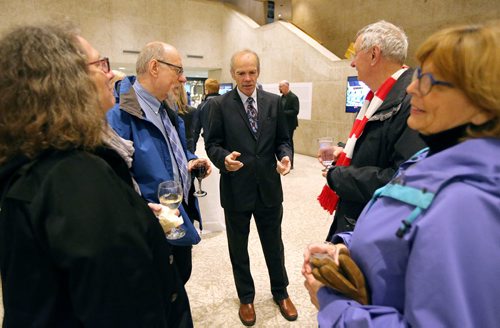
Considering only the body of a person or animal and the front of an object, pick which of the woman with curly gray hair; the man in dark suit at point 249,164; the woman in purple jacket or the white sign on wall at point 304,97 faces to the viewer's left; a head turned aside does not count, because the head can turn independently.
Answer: the woman in purple jacket

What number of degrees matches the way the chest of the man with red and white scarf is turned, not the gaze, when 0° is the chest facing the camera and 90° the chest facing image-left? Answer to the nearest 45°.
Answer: approximately 90°

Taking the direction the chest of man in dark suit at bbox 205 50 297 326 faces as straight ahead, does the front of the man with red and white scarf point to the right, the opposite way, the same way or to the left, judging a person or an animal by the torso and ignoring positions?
to the right

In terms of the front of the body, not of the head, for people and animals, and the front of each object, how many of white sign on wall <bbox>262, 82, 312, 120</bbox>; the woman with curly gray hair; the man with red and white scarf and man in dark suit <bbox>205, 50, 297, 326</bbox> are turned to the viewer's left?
1

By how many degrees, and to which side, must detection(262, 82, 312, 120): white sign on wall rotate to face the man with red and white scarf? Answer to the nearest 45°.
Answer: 0° — it already faces them

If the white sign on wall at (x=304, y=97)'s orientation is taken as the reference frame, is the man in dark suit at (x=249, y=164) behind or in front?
in front

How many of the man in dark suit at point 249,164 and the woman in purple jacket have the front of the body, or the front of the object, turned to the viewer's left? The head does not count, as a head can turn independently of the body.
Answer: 1

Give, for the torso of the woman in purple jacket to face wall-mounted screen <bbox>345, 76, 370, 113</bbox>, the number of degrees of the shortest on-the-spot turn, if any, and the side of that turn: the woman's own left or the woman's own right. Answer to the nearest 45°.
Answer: approximately 90° to the woman's own right

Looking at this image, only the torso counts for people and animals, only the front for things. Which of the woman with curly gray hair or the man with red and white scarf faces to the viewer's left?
the man with red and white scarf

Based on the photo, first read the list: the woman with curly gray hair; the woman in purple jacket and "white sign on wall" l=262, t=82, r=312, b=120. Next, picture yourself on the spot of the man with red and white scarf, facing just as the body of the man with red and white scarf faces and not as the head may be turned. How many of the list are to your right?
1

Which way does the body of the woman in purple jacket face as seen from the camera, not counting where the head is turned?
to the viewer's left

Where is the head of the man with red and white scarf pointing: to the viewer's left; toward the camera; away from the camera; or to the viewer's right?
to the viewer's left

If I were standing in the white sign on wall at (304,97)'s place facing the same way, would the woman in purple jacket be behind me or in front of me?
in front

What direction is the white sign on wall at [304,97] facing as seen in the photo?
toward the camera

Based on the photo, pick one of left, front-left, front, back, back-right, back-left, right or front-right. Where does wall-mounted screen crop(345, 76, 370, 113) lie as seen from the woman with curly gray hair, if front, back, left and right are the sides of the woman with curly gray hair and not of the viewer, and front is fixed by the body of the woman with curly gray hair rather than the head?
front-left

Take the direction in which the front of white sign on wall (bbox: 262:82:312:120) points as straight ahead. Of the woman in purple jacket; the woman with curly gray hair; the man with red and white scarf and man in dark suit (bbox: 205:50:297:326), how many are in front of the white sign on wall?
4

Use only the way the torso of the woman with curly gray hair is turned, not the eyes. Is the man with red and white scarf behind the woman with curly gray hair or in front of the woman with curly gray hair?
in front
